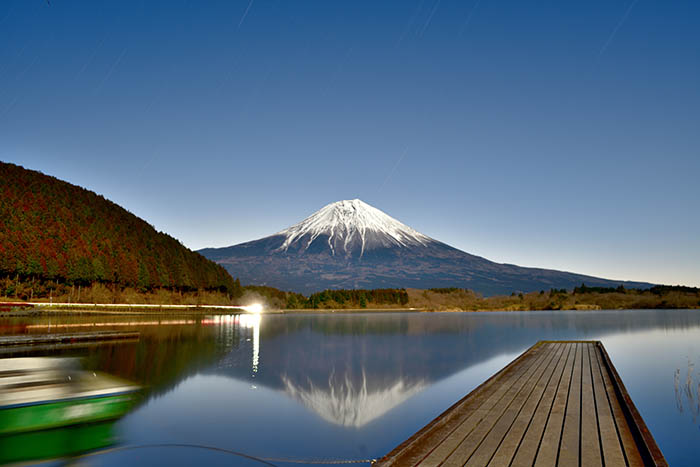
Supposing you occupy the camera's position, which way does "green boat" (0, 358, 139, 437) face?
facing to the right of the viewer

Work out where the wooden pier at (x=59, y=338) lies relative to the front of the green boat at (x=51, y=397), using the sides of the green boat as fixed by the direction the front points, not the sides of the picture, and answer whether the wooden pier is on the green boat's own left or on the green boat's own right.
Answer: on the green boat's own left

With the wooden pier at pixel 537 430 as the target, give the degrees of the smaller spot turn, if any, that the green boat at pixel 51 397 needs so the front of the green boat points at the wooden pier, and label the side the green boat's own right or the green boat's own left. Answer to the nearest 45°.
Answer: approximately 45° to the green boat's own right
